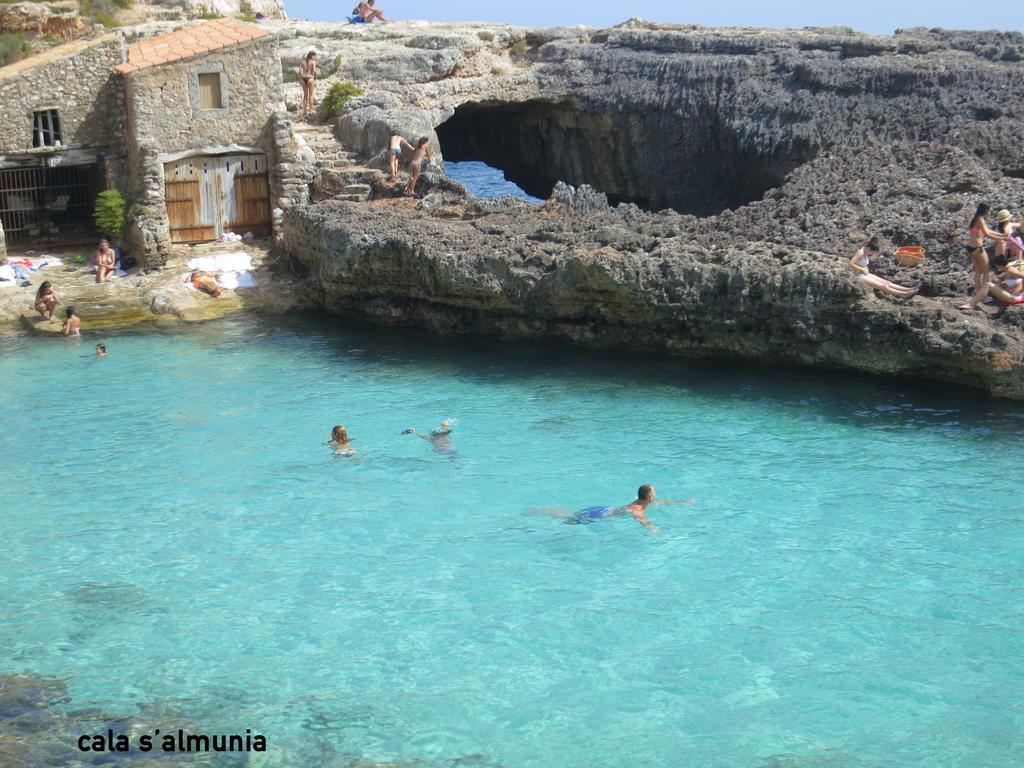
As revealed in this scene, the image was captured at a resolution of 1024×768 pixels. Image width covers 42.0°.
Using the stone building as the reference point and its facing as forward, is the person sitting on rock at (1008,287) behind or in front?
in front

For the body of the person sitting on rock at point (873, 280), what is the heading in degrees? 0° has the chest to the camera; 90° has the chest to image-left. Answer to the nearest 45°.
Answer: approximately 270°

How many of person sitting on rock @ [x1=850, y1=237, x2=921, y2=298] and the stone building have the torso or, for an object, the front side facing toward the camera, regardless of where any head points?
1

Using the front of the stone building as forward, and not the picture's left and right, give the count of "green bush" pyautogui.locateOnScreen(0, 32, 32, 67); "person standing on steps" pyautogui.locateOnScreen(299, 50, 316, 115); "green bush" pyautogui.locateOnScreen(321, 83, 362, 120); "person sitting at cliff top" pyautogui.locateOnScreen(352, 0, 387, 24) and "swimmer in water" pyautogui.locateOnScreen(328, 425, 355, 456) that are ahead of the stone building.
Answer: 1

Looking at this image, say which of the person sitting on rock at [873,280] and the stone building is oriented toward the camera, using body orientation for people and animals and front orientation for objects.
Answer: the stone building

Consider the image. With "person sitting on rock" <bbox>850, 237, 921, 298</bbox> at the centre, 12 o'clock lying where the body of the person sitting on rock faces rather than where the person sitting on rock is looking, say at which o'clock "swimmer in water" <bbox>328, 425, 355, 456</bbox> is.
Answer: The swimmer in water is roughly at 5 o'clock from the person sitting on rock.

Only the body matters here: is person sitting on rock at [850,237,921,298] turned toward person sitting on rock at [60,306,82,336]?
no

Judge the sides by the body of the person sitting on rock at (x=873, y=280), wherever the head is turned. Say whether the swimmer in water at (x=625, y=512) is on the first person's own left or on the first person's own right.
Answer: on the first person's own right

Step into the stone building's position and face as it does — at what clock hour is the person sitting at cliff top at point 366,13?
The person sitting at cliff top is roughly at 7 o'clock from the stone building.

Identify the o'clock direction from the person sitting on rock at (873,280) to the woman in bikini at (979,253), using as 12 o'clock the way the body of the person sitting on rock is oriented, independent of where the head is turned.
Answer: The woman in bikini is roughly at 12 o'clock from the person sitting on rock.

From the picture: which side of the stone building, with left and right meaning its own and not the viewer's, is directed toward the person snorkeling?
front

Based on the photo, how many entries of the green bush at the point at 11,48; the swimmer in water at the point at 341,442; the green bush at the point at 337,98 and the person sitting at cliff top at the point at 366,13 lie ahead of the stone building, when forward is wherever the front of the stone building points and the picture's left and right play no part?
1

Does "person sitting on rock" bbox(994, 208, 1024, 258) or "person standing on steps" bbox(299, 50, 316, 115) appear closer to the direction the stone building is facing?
the person sitting on rock

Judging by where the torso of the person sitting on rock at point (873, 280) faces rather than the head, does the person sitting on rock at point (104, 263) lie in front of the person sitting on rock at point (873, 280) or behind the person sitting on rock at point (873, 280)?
behind

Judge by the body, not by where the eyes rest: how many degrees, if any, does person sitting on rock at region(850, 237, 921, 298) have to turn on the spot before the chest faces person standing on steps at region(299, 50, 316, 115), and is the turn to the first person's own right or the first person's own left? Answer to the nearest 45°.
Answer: approximately 135° to the first person's own left

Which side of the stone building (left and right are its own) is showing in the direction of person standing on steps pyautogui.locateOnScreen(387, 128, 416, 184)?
left

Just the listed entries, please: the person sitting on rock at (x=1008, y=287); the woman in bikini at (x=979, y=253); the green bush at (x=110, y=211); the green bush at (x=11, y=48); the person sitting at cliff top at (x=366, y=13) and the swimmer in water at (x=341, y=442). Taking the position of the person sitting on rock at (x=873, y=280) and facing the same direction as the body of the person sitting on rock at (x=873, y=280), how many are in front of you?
2

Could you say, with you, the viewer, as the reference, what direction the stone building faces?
facing the viewer
